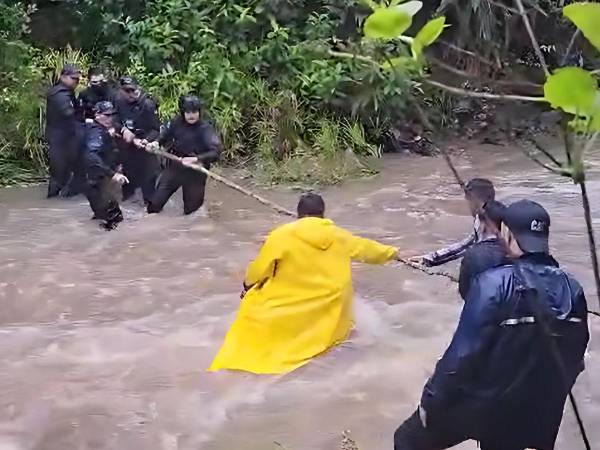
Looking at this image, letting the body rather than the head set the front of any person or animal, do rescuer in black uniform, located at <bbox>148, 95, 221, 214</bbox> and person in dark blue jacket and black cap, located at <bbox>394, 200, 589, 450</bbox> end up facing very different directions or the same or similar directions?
very different directions

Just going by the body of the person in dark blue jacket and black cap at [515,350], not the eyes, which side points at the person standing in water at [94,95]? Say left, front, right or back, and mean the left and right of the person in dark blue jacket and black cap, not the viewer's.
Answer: front

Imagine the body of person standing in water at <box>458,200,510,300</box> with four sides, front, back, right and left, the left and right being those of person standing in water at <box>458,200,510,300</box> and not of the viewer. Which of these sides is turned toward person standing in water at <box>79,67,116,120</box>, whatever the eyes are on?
front

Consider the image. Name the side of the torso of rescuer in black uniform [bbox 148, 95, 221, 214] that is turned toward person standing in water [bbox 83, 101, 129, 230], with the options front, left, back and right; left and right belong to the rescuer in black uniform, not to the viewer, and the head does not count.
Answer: right

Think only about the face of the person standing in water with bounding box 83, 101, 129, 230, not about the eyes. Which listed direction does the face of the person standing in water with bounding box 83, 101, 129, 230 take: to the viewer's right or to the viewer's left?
to the viewer's right

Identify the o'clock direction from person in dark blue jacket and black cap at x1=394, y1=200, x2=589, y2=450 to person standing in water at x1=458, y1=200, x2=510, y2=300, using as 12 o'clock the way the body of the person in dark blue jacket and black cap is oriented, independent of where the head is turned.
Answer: The person standing in water is roughly at 1 o'clock from the person in dark blue jacket and black cap.

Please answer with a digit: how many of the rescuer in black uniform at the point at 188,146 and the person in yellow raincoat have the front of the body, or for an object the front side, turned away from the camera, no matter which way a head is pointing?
1

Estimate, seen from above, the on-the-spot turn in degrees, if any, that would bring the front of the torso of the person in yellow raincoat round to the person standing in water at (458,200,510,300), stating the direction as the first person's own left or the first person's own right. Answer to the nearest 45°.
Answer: approximately 135° to the first person's own right

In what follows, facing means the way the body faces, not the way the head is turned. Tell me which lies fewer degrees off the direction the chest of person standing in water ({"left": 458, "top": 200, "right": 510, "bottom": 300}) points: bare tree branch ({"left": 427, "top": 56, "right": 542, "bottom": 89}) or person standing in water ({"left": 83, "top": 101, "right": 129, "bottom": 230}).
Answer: the person standing in water

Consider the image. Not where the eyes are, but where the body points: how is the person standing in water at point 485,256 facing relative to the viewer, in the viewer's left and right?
facing away from the viewer and to the left of the viewer

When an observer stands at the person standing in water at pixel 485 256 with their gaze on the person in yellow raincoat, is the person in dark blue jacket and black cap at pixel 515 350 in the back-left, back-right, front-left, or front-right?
back-left

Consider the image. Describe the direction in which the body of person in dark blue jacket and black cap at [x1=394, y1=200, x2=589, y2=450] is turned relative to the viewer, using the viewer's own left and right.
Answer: facing away from the viewer and to the left of the viewer

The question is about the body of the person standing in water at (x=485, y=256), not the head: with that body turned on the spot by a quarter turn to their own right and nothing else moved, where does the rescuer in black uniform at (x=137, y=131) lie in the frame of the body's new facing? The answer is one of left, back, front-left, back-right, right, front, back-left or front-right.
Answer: left

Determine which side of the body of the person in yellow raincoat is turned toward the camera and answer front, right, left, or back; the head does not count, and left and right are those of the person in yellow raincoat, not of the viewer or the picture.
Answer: back

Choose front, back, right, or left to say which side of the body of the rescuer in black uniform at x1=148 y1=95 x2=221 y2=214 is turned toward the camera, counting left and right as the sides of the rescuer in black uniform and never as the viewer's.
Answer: front

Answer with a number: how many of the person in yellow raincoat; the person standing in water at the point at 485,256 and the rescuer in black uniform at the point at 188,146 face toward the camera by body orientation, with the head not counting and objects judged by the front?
1

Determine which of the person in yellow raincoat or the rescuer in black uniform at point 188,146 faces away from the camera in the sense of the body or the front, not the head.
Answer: the person in yellow raincoat

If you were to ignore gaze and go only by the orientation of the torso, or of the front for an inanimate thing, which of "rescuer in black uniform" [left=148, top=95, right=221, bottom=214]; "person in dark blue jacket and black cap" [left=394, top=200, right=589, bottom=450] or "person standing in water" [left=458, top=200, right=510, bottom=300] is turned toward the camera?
the rescuer in black uniform

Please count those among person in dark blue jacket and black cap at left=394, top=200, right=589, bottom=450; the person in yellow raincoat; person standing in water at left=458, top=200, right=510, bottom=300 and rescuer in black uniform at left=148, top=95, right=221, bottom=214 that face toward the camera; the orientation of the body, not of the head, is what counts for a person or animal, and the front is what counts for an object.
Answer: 1

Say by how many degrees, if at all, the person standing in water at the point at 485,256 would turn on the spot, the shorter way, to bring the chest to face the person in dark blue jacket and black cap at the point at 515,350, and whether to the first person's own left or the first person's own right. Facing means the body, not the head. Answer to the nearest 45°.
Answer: approximately 135° to the first person's own left

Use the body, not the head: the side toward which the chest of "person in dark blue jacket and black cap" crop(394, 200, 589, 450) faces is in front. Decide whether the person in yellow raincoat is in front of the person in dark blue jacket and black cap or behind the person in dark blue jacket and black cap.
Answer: in front

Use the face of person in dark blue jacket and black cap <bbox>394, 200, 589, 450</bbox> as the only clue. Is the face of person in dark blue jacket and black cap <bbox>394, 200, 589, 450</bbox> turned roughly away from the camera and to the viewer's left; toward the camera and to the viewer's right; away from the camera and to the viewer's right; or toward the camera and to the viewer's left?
away from the camera and to the viewer's left
